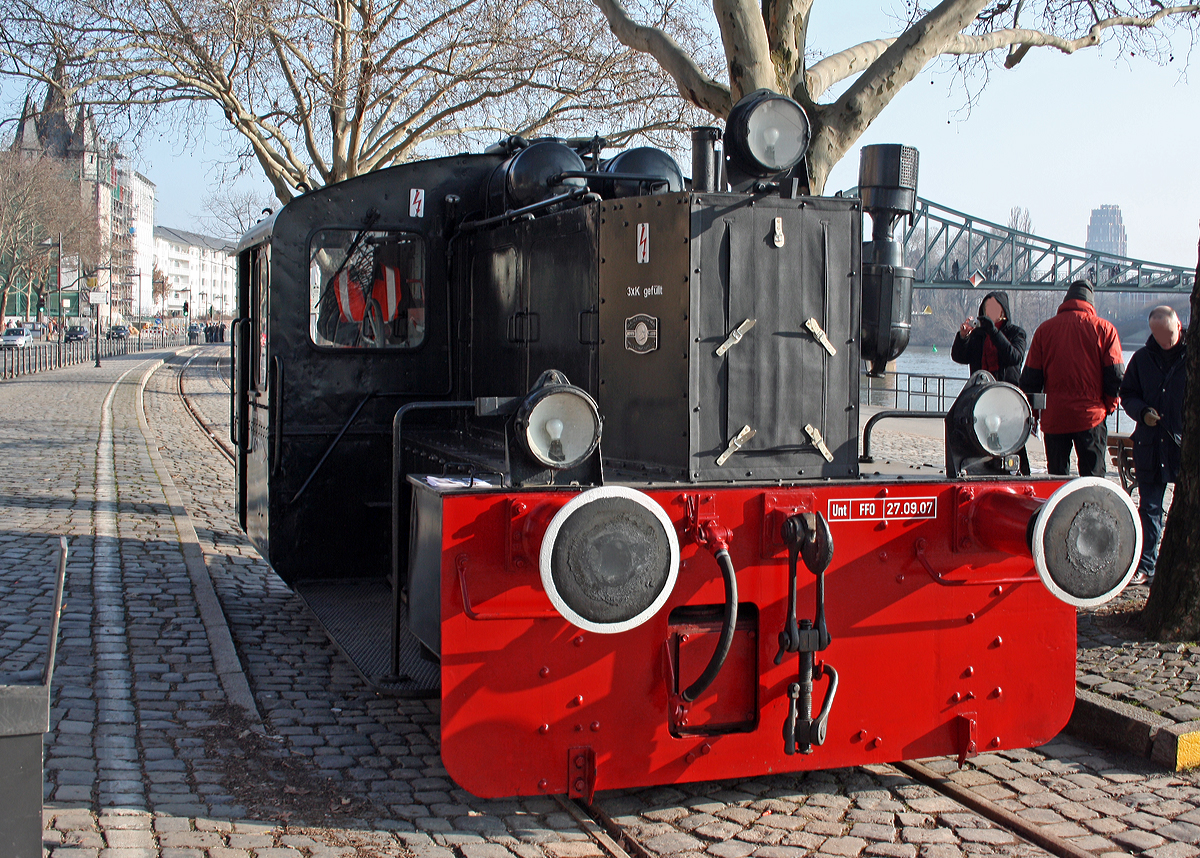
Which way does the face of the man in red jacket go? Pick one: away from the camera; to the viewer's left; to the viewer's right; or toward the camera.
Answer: away from the camera

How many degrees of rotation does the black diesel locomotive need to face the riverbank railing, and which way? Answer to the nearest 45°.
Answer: approximately 135° to its left

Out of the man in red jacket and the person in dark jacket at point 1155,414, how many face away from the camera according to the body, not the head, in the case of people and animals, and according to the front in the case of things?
1

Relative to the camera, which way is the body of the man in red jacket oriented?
away from the camera

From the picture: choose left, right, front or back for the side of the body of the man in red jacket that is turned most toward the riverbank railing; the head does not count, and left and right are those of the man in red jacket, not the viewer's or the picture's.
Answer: front

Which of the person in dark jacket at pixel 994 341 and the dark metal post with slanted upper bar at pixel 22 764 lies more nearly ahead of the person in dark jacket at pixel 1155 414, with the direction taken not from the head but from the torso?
the dark metal post with slanted upper bar

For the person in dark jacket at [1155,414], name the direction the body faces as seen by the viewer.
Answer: toward the camera

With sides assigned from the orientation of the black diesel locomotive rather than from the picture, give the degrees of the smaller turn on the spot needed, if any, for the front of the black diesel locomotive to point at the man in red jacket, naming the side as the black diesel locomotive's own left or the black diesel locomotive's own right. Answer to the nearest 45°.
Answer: approximately 90° to the black diesel locomotive's own left

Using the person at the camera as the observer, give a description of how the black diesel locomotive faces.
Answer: facing the viewer and to the right of the viewer

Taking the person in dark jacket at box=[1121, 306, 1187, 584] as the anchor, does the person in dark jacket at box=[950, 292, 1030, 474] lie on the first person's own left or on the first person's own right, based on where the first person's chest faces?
on the first person's own right

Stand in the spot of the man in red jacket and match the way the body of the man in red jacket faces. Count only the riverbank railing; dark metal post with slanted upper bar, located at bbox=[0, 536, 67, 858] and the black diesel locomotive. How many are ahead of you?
1
